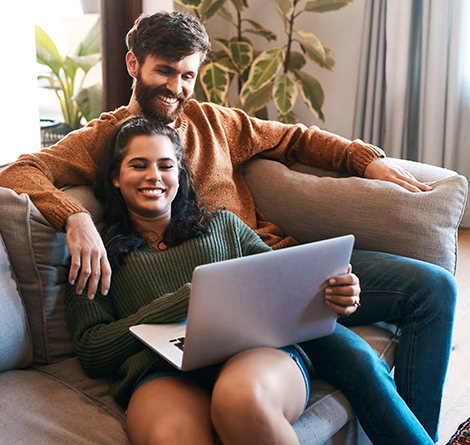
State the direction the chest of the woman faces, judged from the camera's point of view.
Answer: toward the camera

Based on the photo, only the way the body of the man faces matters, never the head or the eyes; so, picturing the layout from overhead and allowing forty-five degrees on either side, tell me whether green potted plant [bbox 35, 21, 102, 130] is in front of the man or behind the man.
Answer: behind

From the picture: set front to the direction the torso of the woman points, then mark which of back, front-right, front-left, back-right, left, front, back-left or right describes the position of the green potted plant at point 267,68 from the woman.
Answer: back

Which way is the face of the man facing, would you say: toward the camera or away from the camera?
toward the camera

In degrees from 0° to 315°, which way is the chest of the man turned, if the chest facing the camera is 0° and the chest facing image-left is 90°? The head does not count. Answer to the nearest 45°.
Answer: approximately 315°

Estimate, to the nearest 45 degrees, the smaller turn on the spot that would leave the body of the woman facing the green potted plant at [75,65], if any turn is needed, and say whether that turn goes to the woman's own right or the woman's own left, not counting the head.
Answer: approximately 180°

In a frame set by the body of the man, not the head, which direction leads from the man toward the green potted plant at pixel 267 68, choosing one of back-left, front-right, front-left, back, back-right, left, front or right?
back-left
